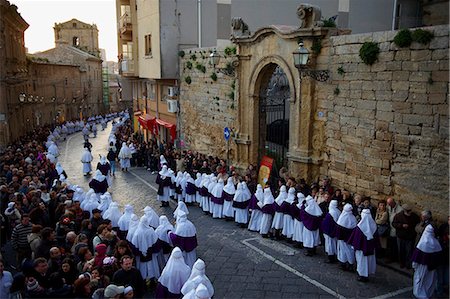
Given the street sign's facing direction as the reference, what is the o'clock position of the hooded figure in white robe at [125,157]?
The hooded figure in white robe is roughly at 3 o'clock from the street sign.

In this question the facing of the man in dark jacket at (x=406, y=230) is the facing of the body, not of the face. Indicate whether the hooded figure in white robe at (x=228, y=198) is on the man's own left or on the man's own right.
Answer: on the man's own right

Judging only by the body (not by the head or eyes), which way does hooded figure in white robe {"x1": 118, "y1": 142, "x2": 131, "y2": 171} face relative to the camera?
away from the camera

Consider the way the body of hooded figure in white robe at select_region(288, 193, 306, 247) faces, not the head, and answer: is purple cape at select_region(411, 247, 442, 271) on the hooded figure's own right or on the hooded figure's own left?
on the hooded figure's own left

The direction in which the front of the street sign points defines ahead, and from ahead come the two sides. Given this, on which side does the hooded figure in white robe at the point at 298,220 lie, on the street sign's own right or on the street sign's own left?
on the street sign's own left

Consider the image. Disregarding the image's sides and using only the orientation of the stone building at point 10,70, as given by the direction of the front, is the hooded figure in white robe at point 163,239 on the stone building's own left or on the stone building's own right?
on the stone building's own right
